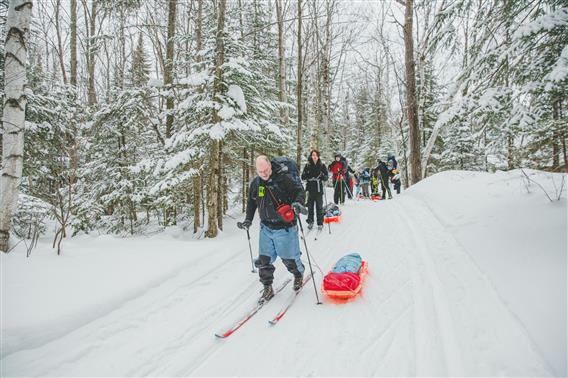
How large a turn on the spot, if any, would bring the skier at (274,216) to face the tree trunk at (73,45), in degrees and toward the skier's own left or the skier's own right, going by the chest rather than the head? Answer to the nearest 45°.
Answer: approximately 90° to the skier's own right

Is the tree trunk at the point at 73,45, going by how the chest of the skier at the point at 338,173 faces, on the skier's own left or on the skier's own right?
on the skier's own right

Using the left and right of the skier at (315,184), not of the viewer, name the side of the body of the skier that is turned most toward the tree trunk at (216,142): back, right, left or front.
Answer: right

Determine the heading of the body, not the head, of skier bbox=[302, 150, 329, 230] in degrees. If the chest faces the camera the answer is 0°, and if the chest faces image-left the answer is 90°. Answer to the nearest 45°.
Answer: approximately 0°

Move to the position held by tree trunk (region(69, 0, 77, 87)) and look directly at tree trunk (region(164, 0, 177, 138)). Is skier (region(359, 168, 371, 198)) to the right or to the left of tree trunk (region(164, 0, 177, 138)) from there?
left

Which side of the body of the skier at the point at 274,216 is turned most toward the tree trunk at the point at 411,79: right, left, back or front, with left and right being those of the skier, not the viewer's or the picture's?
back

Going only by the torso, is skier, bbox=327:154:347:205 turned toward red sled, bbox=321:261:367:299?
yes

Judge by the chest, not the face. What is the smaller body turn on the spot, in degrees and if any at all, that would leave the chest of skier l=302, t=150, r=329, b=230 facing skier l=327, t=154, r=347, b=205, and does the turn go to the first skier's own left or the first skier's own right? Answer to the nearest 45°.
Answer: approximately 180°

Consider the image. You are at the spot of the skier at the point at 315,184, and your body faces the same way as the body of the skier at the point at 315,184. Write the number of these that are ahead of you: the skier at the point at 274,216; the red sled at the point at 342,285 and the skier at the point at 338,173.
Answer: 2

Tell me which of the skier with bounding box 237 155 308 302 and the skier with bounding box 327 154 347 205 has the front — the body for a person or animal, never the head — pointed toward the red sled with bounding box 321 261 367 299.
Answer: the skier with bounding box 327 154 347 205

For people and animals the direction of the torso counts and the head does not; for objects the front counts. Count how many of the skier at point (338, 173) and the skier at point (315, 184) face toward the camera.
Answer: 2

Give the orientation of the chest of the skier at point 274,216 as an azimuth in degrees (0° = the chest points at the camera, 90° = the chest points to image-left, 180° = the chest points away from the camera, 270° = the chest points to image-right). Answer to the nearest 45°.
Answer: approximately 45°

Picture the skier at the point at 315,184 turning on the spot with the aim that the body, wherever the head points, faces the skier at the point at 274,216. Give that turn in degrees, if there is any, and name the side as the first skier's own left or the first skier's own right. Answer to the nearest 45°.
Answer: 0° — they already face them

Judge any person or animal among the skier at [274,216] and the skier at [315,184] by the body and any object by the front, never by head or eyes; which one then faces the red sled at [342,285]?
the skier at [315,184]
